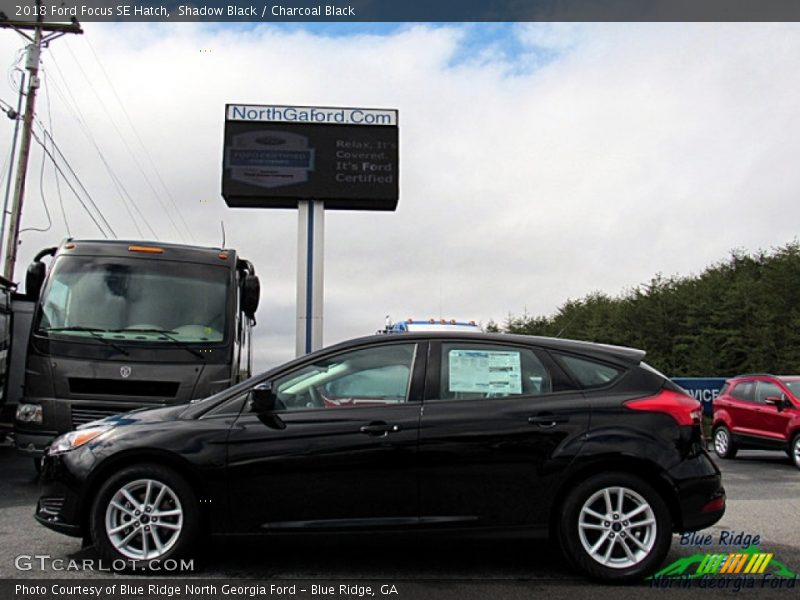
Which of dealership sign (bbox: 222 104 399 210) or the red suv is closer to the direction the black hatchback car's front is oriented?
the dealership sign

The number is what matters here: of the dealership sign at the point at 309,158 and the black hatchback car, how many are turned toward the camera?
1

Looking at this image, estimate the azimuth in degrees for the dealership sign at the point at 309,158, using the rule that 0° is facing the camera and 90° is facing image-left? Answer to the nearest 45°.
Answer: approximately 0°

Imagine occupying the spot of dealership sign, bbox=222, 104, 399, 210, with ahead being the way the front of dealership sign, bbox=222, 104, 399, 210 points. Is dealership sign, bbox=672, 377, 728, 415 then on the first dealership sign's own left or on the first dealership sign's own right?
on the first dealership sign's own left

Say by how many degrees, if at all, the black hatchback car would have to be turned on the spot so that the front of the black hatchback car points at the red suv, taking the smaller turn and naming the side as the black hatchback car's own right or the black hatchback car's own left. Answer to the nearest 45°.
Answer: approximately 135° to the black hatchback car's own right

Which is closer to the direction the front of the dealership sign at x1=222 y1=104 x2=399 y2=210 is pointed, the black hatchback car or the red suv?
the black hatchback car

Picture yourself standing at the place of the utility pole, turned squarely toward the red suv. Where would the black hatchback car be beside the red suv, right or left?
right

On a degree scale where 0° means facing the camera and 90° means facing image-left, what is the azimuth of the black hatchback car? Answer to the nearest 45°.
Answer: approximately 90°

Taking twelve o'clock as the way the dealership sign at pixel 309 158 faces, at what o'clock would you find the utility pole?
The utility pole is roughly at 4 o'clock from the dealership sign.

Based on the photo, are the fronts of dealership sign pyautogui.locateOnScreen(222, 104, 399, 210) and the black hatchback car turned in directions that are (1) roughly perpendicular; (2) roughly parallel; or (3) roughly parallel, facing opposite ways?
roughly perpendicular

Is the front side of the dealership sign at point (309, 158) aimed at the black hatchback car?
yes
